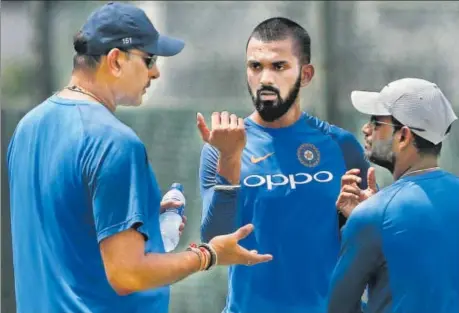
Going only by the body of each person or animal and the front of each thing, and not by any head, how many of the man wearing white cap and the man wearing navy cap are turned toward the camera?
0

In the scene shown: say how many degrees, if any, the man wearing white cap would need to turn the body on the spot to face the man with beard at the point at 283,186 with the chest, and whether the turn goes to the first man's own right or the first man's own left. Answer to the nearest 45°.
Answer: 0° — they already face them

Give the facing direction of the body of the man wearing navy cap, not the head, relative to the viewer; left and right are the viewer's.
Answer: facing away from the viewer and to the right of the viewer

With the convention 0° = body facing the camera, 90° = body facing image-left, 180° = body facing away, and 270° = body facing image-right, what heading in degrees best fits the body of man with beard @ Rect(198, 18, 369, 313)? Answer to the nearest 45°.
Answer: approximately 0°

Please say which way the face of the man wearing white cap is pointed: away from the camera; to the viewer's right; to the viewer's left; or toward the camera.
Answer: to the viewer's left

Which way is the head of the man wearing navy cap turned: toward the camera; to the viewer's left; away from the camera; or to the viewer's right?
to the viewer's right

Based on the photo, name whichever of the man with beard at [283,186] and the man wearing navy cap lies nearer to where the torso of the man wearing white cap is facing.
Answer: the man with beard

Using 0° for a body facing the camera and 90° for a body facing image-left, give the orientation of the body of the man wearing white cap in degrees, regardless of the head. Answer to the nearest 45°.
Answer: approximately 135°

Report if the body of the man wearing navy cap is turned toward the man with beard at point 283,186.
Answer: yes

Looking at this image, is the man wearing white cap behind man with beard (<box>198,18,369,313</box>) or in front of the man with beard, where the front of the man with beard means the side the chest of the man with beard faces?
in front
